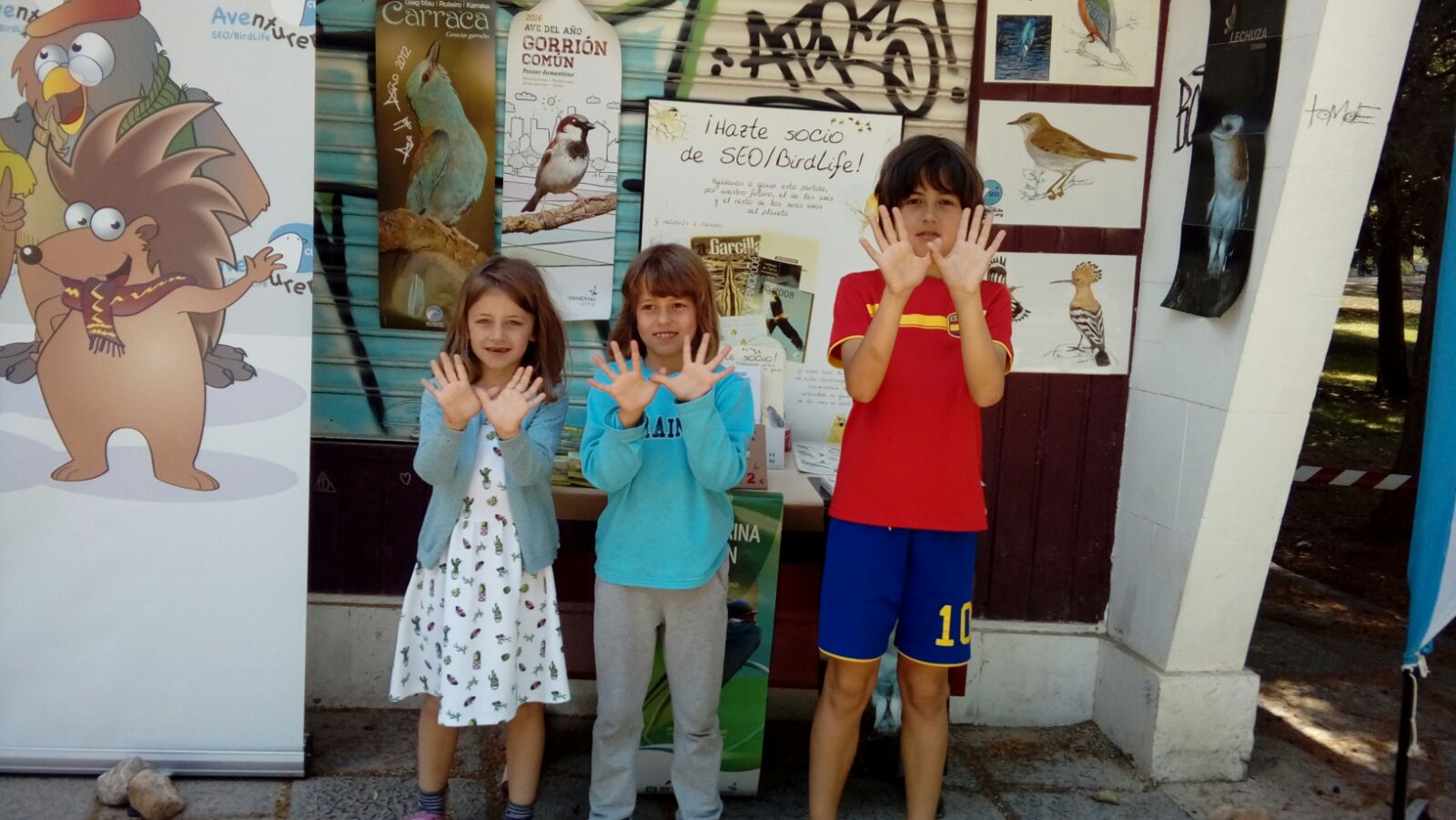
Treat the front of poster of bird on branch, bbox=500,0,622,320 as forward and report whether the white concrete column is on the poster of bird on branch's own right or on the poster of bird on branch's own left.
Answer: on the poster of bird on branch's own left

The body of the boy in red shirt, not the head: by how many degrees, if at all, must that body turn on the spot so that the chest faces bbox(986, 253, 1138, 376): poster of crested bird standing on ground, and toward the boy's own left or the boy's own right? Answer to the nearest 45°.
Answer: approximately 180°

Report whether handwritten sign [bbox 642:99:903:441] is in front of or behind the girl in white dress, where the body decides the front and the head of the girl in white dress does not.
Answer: behind

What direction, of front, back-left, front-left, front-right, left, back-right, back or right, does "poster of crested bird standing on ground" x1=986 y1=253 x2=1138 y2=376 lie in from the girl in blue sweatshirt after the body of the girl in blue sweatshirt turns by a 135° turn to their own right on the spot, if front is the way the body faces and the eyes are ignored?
right

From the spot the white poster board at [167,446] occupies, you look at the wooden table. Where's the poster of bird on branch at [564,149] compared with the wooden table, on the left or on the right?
left
